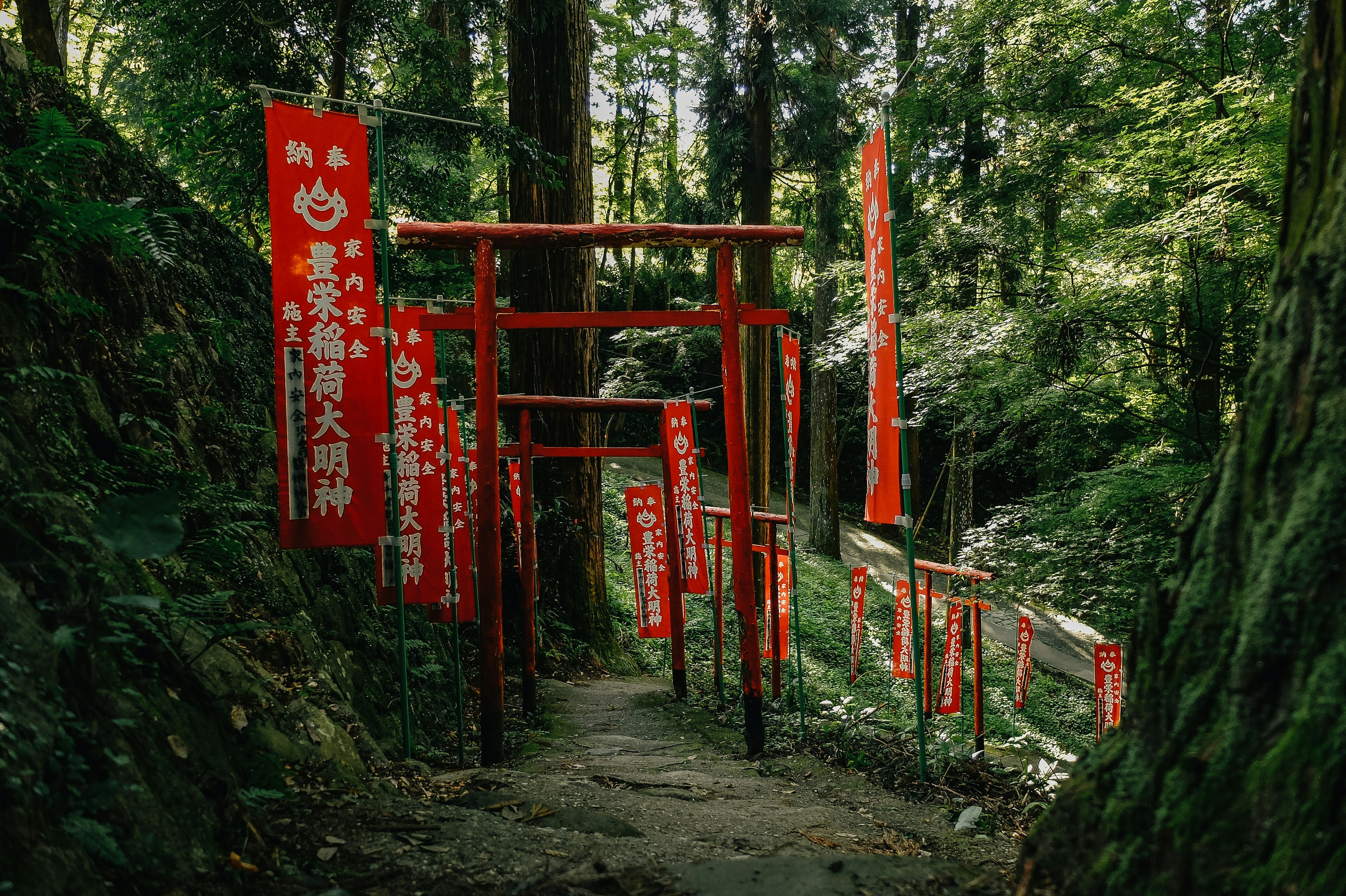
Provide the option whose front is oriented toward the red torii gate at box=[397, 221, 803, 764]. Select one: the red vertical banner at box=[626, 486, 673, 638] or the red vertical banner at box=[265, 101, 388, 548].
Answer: the red vertical banner at box=[626, 486, 673, 638]

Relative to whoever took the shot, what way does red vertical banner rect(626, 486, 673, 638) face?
facing the viewer

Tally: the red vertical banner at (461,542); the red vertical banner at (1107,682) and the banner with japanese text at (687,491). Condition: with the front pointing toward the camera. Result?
3

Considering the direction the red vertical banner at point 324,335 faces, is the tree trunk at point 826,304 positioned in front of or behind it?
behind

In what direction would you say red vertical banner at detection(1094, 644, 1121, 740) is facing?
toward the camera

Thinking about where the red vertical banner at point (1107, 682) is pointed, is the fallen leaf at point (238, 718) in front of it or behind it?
in front

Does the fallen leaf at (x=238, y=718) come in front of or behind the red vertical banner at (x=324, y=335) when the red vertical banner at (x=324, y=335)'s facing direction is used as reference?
in front

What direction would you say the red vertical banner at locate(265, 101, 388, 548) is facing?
toward the camera

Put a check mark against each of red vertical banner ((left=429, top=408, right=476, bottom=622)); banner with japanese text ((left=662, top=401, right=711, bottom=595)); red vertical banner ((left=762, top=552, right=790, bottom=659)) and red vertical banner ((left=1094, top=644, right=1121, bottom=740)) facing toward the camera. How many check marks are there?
4

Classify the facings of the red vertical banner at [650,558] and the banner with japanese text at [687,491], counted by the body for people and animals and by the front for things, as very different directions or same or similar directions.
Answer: same or similar directions
